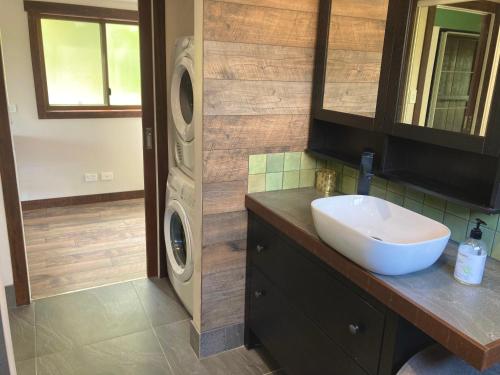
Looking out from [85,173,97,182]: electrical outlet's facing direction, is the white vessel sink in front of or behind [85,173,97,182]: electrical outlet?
in front

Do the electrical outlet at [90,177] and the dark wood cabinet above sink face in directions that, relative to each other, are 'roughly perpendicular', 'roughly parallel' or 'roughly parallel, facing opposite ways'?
roughly perpendicular

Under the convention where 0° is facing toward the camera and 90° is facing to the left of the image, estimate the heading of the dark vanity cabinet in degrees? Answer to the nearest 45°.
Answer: approximately 45°

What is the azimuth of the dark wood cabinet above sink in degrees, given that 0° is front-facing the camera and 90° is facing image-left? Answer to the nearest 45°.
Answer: approximately 45°

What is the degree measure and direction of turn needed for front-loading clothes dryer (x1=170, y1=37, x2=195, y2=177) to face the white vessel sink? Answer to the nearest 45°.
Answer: approximately 135° to its left

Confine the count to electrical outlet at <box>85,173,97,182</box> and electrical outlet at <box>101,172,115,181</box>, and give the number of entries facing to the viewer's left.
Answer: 0

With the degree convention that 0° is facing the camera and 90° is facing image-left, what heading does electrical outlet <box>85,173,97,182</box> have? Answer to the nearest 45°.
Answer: approximately 0°

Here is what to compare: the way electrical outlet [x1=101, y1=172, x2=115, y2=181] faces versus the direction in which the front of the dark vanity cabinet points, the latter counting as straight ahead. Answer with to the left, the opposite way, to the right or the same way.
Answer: to the left

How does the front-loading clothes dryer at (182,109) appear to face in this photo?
to the viewer's left

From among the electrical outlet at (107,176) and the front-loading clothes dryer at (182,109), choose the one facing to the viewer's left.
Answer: the front-loading clothes dryer

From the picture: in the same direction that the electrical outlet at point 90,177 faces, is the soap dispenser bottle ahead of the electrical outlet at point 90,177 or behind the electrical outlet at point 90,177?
ahead
